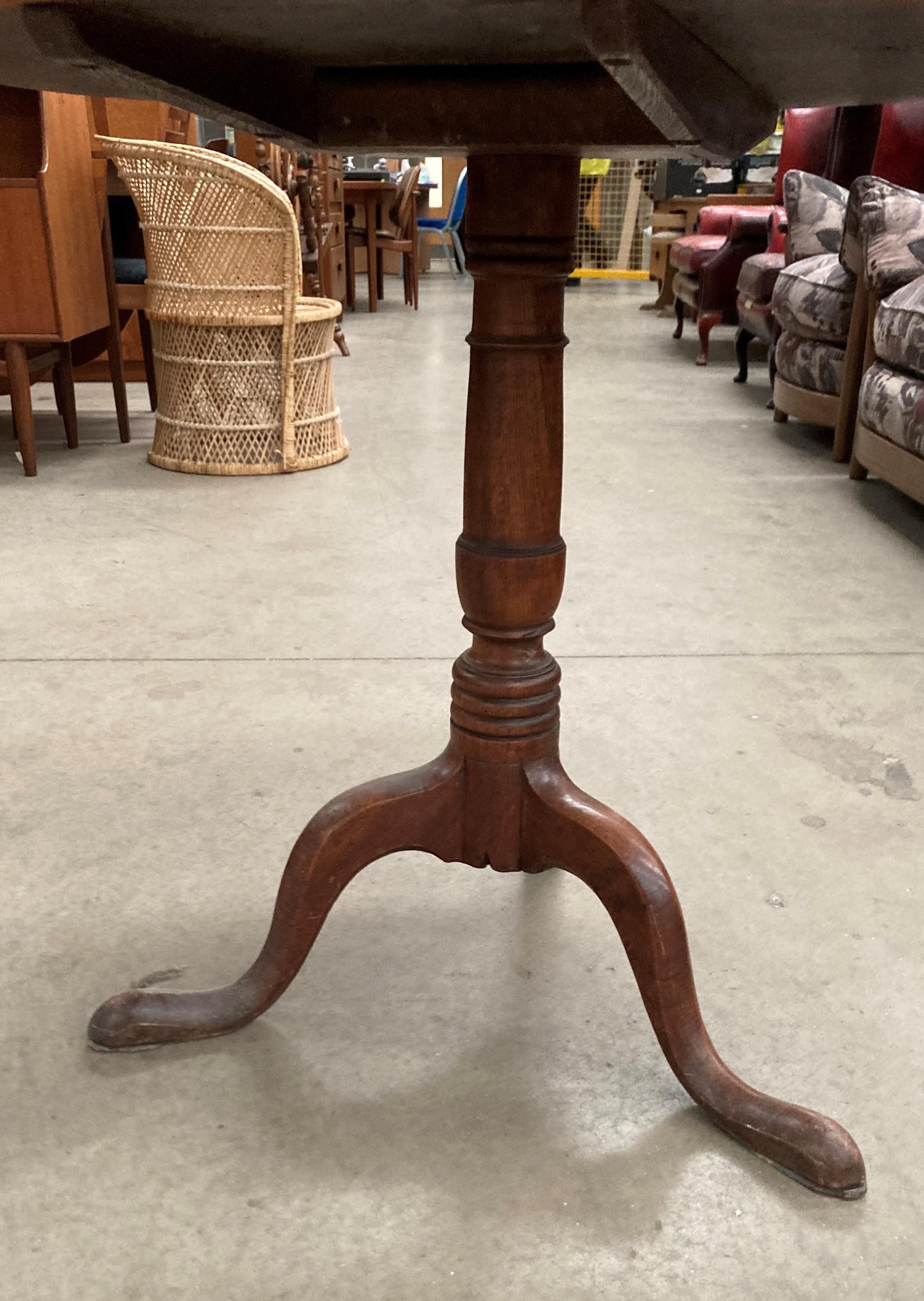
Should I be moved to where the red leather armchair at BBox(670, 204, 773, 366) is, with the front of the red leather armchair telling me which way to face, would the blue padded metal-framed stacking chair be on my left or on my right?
on my right

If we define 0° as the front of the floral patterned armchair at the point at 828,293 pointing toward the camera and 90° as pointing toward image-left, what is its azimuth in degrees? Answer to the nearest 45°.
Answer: approximately 45°

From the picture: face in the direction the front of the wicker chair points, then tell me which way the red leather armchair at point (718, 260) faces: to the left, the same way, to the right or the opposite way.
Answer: the opposite way

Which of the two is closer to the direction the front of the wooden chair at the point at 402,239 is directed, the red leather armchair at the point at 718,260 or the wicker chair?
the wicker chair

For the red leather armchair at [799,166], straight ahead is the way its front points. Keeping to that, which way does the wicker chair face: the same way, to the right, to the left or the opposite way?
the opposite way

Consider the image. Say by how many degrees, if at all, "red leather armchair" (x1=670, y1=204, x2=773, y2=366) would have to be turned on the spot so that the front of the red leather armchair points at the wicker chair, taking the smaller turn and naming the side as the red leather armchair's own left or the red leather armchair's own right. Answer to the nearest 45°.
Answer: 0° — it already faces it

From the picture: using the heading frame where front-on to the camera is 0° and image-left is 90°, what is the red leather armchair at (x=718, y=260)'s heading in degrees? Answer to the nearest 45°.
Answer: approximately 45°

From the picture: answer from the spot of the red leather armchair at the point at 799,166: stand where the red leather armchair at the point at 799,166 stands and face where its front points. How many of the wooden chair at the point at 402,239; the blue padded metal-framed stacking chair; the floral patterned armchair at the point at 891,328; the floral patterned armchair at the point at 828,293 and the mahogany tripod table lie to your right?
2

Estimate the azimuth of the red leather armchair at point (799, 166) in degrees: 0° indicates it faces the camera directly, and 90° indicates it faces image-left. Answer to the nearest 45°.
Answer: approximately 45°

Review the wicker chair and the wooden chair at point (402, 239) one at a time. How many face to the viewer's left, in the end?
1

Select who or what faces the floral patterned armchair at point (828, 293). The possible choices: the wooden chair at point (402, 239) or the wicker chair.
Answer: the wicker chair

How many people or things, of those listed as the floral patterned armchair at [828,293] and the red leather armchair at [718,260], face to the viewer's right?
0

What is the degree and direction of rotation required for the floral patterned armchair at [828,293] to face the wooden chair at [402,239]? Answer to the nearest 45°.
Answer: approximately 90° to its right
